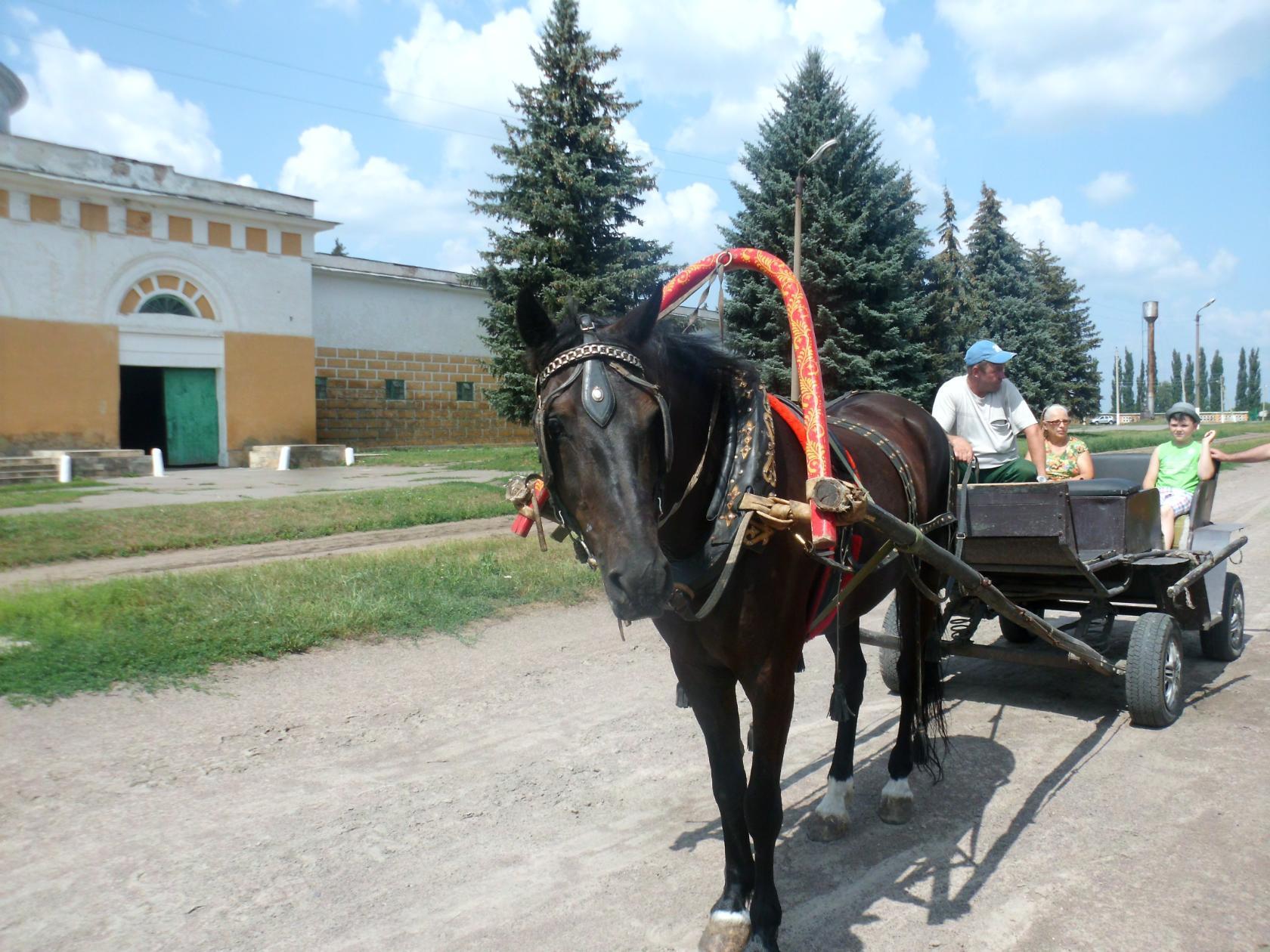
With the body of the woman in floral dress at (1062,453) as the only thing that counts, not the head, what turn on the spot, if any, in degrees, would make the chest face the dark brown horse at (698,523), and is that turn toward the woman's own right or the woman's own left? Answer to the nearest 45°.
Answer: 0° — they already face it

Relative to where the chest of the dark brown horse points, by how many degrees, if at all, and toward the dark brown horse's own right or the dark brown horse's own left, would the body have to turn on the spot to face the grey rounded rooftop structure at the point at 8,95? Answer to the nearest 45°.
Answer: approximately 90° to the dark brown horse's own right

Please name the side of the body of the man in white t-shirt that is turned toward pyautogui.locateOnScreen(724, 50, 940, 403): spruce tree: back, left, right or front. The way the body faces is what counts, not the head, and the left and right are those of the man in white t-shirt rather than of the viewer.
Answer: back

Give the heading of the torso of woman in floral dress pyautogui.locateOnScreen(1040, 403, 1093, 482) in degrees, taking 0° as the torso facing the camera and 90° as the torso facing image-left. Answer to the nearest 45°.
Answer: approximately 0°

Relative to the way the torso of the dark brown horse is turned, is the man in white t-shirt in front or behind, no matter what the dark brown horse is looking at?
behind

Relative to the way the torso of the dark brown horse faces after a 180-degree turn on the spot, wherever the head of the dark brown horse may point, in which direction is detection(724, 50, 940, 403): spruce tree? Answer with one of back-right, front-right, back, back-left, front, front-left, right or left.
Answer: front-left

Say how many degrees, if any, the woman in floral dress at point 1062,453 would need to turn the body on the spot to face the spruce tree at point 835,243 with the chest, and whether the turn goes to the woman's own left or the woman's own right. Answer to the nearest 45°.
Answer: approximately 180°

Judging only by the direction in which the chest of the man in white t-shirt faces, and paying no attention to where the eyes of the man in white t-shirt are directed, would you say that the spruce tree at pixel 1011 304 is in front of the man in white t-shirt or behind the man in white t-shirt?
behind

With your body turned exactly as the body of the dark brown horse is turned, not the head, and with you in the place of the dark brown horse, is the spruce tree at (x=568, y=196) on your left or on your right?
on your right

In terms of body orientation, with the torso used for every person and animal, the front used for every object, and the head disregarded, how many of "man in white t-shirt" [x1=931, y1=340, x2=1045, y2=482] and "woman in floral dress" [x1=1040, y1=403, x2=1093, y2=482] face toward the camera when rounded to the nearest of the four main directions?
2

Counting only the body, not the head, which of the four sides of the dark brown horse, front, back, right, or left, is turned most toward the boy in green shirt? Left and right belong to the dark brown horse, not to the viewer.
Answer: back

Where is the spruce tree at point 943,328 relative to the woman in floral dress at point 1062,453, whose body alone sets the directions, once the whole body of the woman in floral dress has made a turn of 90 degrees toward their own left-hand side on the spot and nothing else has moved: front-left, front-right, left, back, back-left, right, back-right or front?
left

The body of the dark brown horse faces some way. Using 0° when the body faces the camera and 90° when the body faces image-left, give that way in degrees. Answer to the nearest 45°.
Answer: approximately 45°

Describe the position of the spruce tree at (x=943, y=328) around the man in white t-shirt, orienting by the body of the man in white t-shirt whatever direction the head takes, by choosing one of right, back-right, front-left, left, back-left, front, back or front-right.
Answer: back

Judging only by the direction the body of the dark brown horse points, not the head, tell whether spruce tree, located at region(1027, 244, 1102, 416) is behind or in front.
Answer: behind
